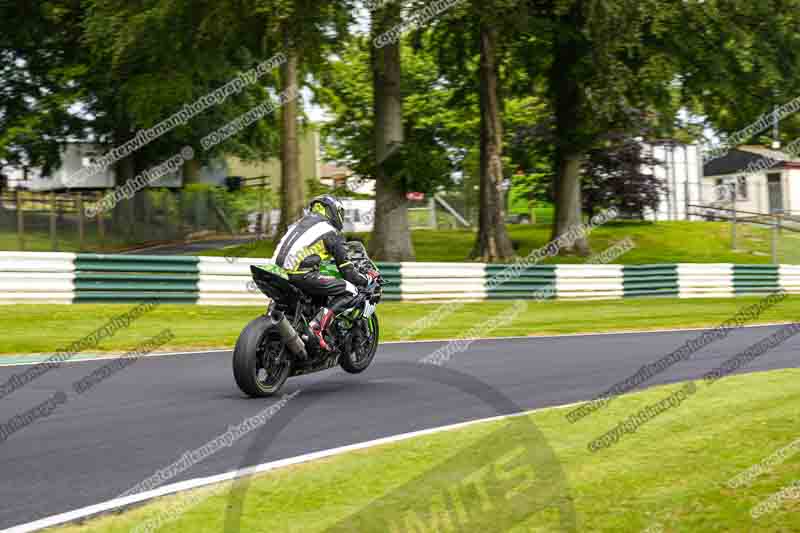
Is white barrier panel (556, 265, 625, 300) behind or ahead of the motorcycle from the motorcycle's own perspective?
ahead

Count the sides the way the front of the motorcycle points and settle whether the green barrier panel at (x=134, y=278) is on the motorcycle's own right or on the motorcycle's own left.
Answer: on the motorcycle's own left

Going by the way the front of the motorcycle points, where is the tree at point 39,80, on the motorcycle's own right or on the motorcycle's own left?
on the motorcycle's own left

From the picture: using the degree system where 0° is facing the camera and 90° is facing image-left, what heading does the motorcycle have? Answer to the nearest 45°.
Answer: approximately 225°

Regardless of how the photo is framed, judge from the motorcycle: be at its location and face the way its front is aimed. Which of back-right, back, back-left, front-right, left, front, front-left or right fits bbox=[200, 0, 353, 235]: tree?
front-left

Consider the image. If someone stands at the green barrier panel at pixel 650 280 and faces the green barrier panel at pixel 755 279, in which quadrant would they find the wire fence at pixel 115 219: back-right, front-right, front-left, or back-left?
back-left

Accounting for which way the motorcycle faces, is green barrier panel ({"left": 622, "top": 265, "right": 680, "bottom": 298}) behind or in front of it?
in front

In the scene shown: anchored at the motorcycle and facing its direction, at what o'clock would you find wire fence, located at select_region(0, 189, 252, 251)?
The wire fence is roughly at 10 o'clock from the motorcycle.

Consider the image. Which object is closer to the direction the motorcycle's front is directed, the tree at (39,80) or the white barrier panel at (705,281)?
the white barrier panel
